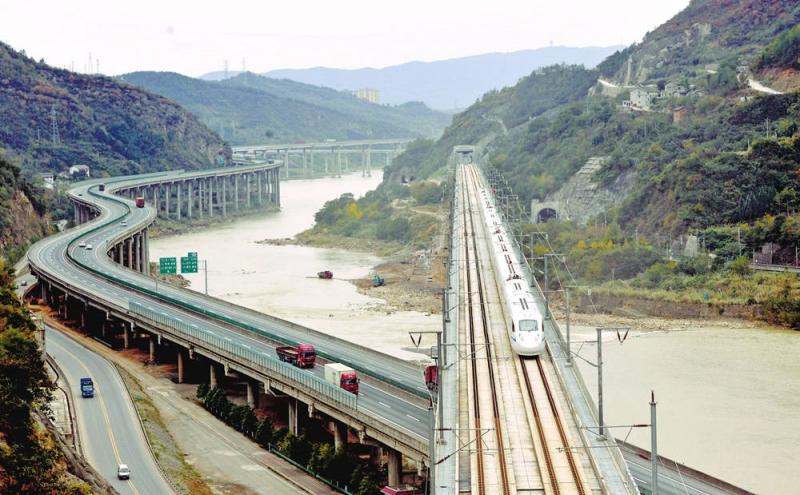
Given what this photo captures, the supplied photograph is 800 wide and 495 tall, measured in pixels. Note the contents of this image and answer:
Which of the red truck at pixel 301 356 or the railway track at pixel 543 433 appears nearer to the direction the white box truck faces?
the railway track

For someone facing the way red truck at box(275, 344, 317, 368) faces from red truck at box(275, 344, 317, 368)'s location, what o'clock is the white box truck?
The white box truck is roughly at 1 o'clock from the red truck.

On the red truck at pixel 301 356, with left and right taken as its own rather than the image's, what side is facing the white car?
right

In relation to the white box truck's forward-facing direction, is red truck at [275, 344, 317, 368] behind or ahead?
behind

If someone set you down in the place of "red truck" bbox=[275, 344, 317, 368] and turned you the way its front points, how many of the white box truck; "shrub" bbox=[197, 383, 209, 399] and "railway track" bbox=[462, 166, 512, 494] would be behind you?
1

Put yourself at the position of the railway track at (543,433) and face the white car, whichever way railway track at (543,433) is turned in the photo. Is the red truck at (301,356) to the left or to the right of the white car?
right

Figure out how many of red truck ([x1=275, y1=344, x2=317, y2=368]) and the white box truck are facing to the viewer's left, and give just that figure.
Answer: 0

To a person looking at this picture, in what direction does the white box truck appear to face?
facing the viewer and to the right of the viewer

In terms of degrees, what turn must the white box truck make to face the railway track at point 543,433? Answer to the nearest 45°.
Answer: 0° — it already faces it

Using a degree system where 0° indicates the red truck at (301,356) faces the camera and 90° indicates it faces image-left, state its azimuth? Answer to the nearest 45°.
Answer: approximately 315°

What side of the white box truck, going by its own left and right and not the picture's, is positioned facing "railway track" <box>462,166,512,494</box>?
front

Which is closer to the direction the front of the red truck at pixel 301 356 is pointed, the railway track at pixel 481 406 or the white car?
the railway track

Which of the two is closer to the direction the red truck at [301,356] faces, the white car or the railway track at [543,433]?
the railway track

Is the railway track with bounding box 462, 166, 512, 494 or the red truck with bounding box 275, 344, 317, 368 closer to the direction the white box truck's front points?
the railway track

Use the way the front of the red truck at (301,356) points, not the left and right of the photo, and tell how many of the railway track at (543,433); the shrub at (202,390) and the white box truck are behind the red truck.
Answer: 1

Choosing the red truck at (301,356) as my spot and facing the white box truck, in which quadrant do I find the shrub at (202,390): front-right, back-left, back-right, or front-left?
back-right
